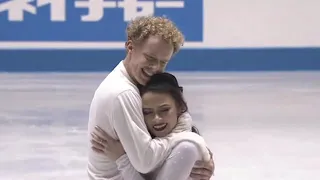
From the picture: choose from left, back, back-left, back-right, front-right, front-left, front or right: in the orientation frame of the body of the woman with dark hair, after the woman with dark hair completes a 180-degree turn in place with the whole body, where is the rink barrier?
front-left

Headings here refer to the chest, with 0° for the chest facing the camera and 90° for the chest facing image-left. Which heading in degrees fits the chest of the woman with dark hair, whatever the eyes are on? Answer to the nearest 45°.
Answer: approximately 45°

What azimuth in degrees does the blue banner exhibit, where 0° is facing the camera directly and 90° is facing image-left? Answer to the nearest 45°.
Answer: approximately 0°

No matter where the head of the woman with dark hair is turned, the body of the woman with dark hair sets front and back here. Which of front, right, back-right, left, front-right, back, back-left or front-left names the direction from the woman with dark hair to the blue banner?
back-right

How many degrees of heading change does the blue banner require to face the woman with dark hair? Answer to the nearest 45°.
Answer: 0° — it already faces them
